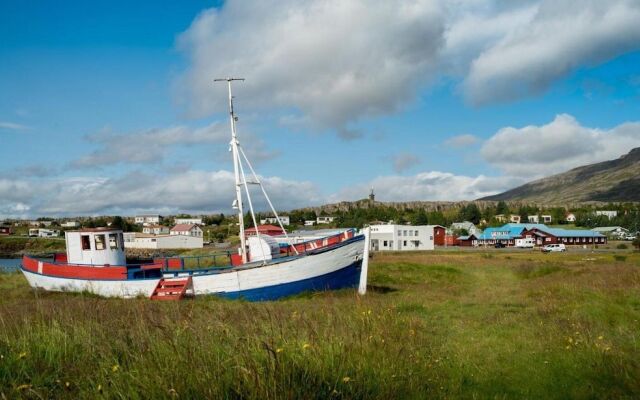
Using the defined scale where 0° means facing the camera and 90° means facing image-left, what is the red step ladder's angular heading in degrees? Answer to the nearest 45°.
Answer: approximately 45°

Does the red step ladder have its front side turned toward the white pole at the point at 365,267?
no

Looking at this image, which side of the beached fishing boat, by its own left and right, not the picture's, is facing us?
right

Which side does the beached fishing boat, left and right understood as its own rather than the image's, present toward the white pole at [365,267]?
front
